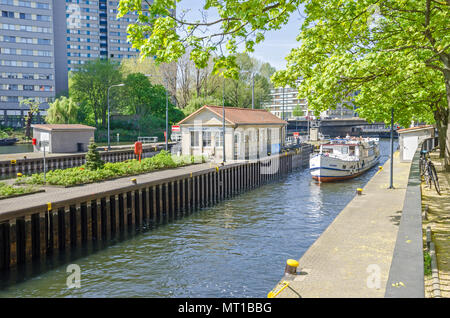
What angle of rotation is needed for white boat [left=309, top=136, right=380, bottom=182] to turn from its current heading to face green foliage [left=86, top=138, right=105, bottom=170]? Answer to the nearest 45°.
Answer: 0° — it already faces it

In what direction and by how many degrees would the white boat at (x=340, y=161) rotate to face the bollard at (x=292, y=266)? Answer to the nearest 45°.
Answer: approximately 45° to its left

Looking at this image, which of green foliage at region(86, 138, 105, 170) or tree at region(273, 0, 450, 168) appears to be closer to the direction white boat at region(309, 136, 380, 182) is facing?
the green foliage

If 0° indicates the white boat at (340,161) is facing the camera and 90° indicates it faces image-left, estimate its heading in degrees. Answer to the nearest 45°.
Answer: approximately 45°

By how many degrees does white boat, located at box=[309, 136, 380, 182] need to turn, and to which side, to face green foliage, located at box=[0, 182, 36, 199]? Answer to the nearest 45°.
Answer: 0° — it already faces it

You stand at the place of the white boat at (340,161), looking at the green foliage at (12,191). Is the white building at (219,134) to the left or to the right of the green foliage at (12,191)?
right

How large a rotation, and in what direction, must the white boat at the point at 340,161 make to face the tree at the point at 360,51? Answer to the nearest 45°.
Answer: approximately 45° to its left
